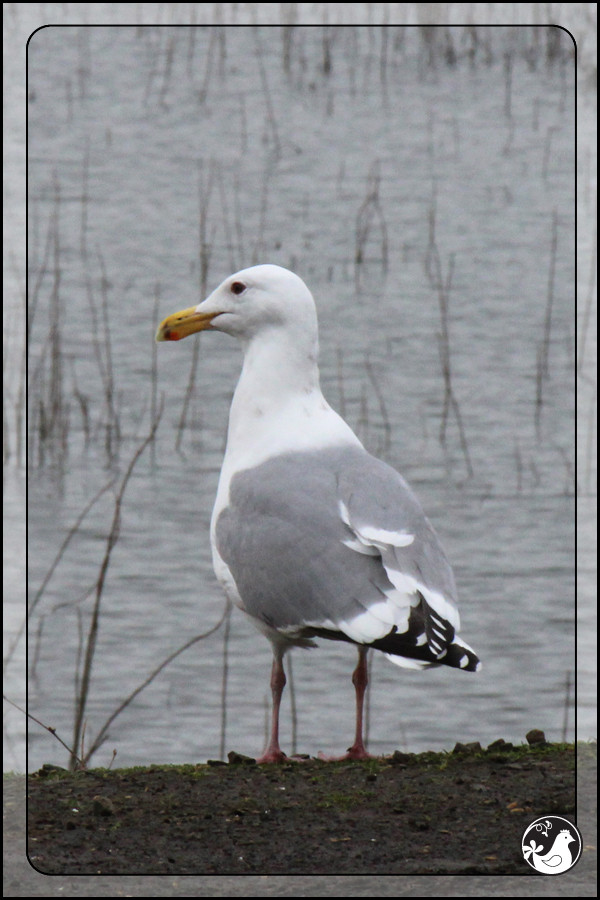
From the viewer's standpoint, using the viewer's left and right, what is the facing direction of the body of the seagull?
facing away from the viewer and to the left of the viewer
